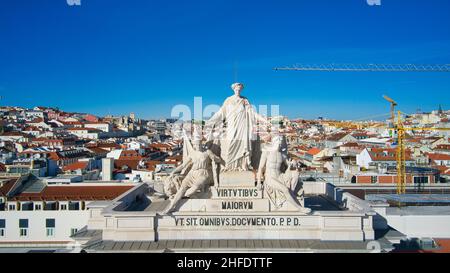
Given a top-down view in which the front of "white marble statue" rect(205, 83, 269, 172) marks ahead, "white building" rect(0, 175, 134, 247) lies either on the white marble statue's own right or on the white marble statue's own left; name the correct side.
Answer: on the white marble statue's own right

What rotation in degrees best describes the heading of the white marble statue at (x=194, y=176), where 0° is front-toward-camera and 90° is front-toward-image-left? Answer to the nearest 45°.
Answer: approximately 45°

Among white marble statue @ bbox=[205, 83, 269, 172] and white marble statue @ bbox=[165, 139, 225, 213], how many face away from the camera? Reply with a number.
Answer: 0

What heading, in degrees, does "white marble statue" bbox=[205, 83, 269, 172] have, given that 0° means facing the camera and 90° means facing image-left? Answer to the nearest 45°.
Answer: approximately 0°

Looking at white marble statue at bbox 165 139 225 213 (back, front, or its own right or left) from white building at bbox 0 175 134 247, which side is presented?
right

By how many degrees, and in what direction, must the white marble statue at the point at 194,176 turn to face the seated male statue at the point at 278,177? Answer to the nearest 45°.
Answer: approximately 135° to its left

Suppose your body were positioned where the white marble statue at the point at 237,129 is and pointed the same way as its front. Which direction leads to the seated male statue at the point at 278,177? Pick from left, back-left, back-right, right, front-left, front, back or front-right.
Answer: front-left
